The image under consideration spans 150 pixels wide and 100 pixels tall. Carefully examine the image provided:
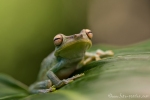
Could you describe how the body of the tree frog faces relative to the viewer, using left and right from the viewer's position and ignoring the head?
facing the viewer and to the right of the viewer
